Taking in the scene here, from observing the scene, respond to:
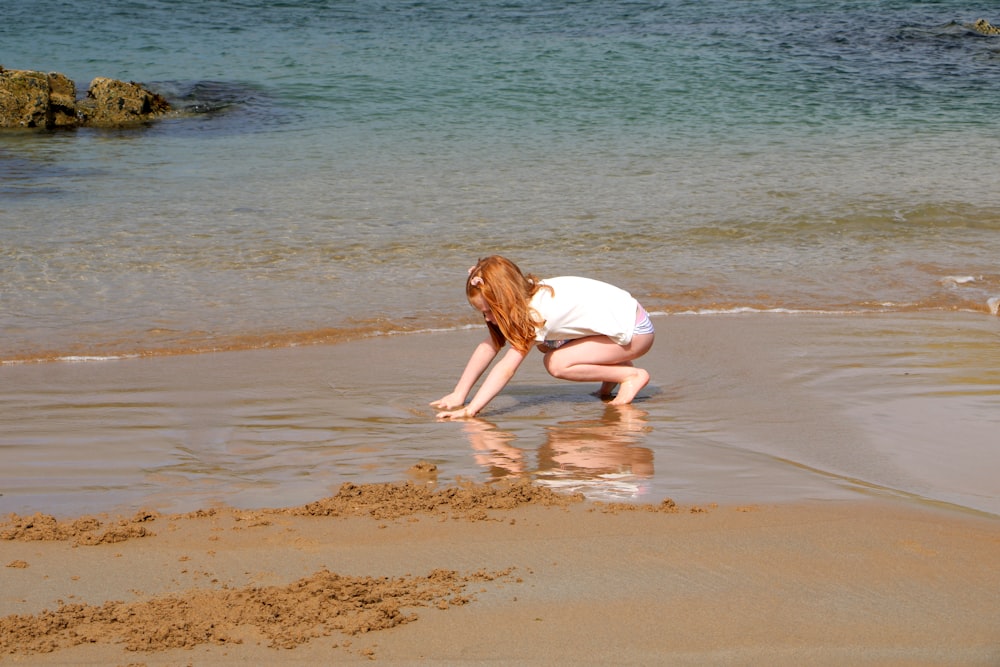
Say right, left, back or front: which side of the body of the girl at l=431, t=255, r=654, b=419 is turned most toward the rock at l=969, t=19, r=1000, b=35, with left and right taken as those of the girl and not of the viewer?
right

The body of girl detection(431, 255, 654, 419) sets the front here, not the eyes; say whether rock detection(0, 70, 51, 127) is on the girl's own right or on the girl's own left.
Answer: on the girl's own right

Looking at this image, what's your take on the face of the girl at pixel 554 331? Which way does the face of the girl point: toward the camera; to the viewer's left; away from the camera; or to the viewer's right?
to the viewer's left

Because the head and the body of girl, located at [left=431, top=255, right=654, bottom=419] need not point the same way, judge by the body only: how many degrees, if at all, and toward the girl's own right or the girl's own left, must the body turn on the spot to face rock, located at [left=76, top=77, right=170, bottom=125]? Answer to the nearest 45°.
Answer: approximately 45° to the girl's own right

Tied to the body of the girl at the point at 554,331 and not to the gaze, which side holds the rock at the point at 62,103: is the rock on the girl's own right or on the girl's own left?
on the girl's own right

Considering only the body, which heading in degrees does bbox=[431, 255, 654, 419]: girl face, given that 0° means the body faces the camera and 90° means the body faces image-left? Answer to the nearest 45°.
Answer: approximately 90°

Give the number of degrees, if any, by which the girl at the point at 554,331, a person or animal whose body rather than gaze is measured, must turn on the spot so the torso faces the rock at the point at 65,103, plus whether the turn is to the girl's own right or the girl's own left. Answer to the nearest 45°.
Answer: approximately 45° to the girl's own right
